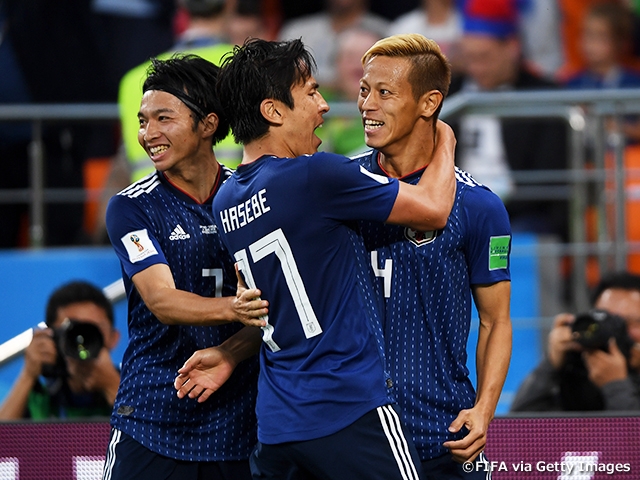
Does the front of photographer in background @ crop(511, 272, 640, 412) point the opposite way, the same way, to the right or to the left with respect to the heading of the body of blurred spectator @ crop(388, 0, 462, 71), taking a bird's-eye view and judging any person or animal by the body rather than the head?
the same way

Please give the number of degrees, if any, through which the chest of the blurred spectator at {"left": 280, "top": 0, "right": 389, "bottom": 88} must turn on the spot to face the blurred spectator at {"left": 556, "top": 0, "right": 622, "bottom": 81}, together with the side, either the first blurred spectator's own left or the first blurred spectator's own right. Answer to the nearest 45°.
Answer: approximately 90° to the first blurred spectator's own left

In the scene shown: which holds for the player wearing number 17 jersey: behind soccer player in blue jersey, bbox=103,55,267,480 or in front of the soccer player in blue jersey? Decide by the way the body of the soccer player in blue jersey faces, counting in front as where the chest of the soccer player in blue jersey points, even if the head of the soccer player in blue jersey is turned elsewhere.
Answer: in front

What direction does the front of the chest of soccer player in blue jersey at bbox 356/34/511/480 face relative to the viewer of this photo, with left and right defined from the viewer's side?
facing the viewer and to the left of the viewer

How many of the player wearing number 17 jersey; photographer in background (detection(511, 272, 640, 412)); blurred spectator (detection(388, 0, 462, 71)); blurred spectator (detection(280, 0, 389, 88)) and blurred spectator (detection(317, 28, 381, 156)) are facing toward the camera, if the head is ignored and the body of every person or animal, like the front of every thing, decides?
4

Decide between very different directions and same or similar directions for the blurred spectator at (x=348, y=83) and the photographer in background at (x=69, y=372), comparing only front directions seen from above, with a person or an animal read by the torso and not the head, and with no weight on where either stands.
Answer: same or similar directions

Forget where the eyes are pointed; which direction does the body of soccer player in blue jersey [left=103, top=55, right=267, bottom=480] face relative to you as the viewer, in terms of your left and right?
facing the viewer and to the right of the viewer

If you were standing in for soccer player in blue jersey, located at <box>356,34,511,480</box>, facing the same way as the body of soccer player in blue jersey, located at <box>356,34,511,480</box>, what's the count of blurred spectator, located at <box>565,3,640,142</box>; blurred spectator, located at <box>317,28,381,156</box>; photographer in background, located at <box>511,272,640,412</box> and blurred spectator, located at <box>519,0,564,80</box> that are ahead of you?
0

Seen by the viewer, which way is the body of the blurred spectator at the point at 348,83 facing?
toward the camera

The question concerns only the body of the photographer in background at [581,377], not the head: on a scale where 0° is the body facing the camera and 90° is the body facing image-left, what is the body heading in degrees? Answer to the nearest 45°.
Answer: approximately 0°

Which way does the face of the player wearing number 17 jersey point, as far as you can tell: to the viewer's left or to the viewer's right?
to the viewer's right

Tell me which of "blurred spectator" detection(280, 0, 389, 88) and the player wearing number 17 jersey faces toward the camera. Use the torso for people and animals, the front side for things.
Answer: the blurred spectator

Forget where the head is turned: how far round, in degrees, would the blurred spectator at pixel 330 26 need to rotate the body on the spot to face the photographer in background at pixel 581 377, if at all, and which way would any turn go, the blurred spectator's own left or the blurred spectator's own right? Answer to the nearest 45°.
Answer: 0° — they already face them

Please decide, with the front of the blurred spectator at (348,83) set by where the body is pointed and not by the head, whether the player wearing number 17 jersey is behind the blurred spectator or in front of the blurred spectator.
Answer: in front

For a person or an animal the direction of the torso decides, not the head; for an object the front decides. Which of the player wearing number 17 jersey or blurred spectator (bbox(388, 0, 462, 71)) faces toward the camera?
the blurred spectator

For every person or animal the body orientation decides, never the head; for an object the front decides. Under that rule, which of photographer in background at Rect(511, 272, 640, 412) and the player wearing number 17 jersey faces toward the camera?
the photographer in background

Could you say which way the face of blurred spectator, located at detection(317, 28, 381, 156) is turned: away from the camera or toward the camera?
toward the camera

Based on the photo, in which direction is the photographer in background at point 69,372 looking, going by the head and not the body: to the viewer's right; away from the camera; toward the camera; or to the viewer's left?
toward the camera

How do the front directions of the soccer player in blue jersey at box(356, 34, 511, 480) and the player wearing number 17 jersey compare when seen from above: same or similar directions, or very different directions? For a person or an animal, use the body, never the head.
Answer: very different directions

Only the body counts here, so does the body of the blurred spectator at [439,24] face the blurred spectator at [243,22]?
no

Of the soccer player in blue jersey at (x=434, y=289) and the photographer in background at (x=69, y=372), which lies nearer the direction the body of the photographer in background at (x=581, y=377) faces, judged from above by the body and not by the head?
the soccer player in blue jersey

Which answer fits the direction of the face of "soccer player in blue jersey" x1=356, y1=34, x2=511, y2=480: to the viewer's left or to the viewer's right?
to the viewer's left
